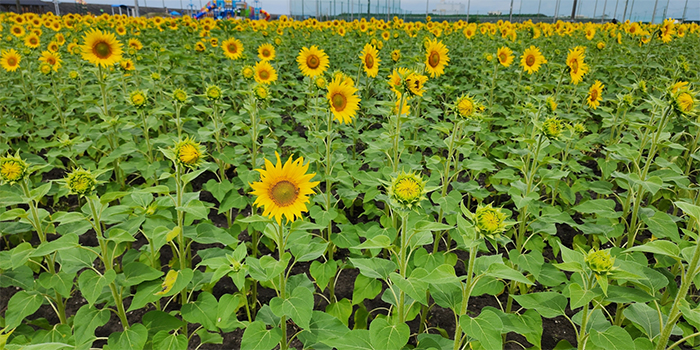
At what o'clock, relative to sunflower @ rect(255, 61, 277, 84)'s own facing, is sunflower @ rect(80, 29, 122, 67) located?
sunflower @ rect(80, 29, 122, 67) is roughly at 3 o'clock from sunflower @ rect(255, 61, 277, 84).

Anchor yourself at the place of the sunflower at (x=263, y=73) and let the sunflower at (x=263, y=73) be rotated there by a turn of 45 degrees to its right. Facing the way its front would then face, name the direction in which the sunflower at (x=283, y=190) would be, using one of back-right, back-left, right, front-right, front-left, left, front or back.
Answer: front-left

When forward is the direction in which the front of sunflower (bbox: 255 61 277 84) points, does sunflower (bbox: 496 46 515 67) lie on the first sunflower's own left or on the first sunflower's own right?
on the first sunflower's own left

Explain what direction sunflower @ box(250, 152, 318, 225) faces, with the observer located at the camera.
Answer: facing the viewer

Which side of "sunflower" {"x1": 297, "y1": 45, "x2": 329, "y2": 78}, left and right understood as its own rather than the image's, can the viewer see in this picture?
front

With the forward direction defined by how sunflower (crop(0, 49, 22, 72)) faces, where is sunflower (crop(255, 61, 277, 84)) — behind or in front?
in front

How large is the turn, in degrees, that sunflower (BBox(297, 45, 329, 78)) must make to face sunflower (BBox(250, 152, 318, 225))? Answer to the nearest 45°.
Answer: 0° — it already faces it

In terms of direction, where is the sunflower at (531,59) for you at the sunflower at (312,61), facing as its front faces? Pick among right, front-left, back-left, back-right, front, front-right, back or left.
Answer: left

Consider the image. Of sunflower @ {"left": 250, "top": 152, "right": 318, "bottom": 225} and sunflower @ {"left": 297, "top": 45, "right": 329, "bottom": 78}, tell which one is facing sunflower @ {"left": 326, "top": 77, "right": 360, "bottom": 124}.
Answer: sunflower @ {"left": 297, "top": 45, "right": 329, "bottom": 78}
